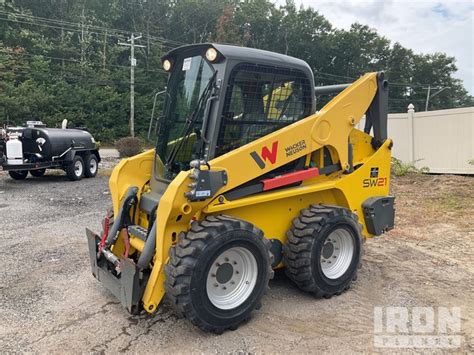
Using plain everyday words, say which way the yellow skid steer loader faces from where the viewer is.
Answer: facing the viewer and to the left of the viewer

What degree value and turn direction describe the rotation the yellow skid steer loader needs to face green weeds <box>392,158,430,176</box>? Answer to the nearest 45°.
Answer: approximately 180°

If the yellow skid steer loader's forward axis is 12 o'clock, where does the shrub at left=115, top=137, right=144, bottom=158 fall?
The shrub is roughly at 4 o'clock from the yellow skid steer loader.

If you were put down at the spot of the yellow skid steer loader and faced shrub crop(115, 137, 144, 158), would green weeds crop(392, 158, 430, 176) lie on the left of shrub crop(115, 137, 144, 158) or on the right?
right

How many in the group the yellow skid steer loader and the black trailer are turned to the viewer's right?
0

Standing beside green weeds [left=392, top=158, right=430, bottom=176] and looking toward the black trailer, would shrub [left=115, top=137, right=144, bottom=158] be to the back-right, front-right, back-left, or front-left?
front-right

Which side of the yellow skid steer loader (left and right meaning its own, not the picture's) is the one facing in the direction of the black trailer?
right

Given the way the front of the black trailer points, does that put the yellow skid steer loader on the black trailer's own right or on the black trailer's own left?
on the black trailer's own left

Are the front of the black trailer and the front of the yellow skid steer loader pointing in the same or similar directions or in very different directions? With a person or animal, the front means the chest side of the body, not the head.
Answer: same or similar directions
